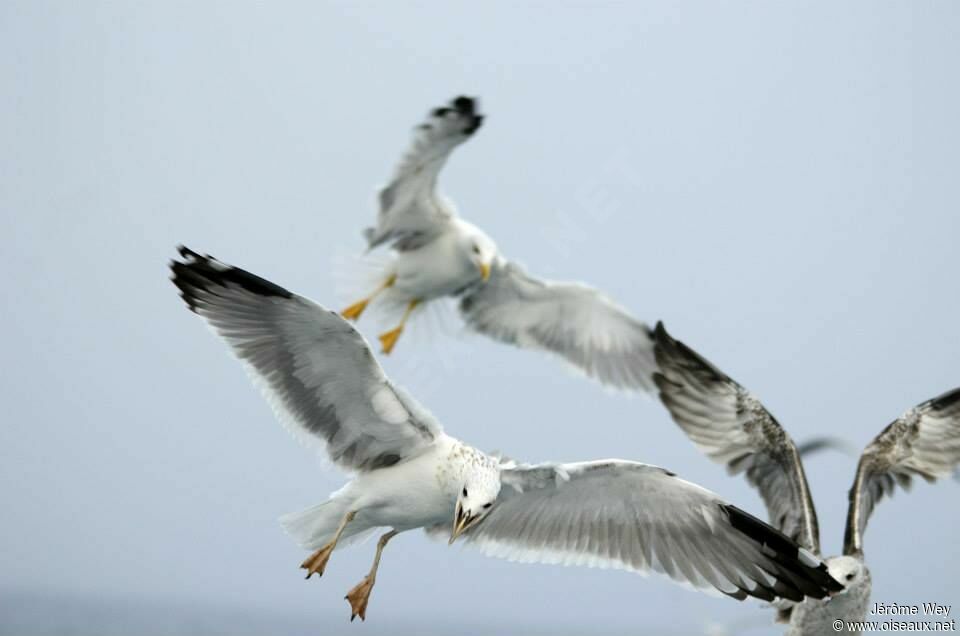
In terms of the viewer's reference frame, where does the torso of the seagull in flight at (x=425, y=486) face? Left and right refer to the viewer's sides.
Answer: facing the viewer and to the right of the viewer

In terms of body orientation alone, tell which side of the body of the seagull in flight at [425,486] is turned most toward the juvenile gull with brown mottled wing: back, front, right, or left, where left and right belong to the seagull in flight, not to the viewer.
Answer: left
